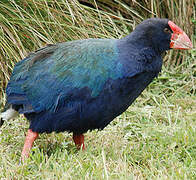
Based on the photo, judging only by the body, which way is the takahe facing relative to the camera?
to the viewer's right
